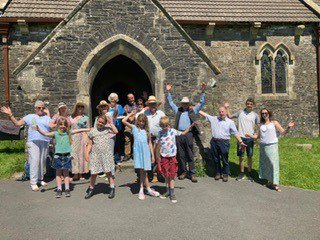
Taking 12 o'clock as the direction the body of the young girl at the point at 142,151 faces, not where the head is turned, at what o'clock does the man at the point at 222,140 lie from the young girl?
The man is roughly at 8 o'clock from the young girl.

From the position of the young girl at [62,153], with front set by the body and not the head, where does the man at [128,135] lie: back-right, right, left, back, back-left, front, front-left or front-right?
back-left

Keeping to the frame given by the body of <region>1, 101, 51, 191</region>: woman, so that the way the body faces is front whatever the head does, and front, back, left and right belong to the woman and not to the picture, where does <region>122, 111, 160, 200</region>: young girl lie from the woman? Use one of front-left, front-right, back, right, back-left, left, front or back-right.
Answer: front-left
